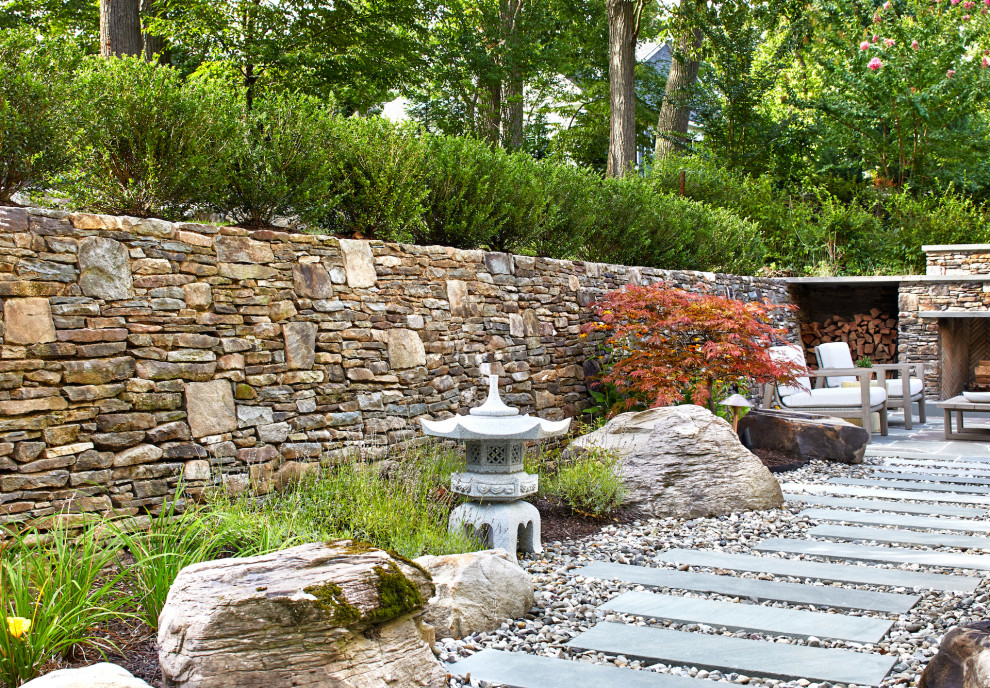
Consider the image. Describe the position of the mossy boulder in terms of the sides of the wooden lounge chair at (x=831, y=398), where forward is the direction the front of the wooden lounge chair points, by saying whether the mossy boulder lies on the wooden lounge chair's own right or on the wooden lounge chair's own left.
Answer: on the wooden lounge chair's own right

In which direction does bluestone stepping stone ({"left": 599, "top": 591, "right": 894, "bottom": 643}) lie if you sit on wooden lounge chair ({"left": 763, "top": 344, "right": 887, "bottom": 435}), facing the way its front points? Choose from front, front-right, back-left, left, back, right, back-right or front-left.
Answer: right

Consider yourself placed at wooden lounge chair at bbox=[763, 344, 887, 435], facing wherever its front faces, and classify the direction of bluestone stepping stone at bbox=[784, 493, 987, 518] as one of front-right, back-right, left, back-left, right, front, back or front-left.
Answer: right

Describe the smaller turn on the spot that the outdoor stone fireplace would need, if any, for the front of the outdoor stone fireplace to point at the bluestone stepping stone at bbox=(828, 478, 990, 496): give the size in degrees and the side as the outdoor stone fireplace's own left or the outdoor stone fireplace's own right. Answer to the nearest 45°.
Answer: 0° — it already faces it

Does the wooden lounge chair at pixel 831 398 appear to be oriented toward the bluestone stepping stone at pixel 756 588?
no

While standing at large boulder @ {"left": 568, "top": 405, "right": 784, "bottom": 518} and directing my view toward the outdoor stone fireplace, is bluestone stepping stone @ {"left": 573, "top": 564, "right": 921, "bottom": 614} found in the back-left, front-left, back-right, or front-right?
back-right

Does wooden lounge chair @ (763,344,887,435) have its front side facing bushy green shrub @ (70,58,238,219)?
no

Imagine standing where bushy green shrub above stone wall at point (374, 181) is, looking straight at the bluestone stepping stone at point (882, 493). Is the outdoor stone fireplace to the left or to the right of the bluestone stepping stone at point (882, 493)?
left

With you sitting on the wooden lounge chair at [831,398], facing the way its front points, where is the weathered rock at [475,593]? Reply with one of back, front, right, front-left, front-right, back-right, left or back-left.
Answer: right

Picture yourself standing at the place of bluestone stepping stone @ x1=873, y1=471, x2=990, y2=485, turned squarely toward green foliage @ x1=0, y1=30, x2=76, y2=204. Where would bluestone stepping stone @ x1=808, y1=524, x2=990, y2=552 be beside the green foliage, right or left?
left

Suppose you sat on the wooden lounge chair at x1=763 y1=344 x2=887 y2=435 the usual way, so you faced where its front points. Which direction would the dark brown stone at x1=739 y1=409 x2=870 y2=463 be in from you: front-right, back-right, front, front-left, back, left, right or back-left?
right

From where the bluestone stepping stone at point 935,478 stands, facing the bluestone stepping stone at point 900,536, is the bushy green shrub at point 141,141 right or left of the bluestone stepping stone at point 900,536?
right

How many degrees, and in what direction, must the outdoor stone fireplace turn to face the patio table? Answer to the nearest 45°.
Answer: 0° — it already faces it

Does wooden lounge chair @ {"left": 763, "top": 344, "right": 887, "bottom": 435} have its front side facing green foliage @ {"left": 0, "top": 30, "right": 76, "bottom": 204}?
no

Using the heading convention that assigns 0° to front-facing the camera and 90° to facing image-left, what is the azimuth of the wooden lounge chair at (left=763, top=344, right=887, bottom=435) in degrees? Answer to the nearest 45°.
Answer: approximately 270°

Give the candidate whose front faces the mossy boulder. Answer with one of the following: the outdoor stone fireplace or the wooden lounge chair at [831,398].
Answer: the outdoor stone fireplace

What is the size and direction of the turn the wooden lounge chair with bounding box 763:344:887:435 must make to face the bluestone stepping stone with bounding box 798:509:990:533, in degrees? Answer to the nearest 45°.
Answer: approximately 90° to its right

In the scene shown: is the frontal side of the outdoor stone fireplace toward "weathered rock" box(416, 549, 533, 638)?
yes

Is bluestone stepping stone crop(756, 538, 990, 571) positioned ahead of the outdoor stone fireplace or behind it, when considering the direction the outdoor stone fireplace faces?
ahead
